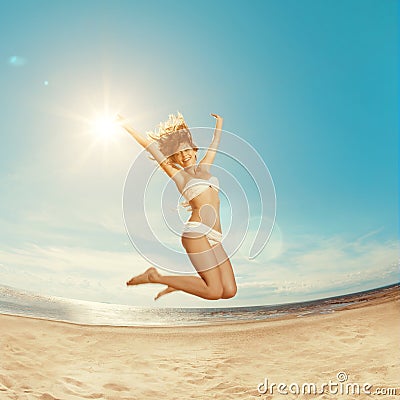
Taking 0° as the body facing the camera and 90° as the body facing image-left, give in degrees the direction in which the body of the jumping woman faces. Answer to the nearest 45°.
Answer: approximately 315°
